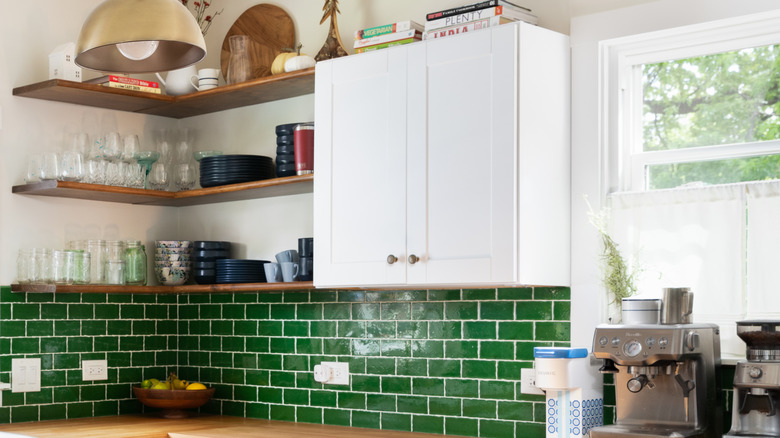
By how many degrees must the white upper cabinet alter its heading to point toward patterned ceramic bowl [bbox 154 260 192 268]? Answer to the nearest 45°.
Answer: approximately 90° to its right

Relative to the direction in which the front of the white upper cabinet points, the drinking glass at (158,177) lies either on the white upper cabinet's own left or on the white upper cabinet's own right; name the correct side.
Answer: on the white upper cabinet's own right

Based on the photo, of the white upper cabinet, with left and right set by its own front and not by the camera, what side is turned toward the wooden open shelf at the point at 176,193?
right

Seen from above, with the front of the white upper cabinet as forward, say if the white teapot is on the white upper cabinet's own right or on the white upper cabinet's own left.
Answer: on the white upper cabinet's own right

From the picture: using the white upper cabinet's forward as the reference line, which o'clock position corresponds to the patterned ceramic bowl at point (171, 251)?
The patterned ceramic bowl is roughly at 3 o'clock from the white upper cabinet.

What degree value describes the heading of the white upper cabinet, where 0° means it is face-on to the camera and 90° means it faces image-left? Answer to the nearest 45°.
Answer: approximately 45°

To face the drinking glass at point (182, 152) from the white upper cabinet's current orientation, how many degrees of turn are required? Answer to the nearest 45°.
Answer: approximately 90° to its right

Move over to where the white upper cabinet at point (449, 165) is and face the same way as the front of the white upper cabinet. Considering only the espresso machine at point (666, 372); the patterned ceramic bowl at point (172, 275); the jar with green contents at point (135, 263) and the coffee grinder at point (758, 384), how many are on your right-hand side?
2

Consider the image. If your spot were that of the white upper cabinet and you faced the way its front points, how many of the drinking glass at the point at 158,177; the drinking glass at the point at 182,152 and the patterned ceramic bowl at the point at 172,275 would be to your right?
3

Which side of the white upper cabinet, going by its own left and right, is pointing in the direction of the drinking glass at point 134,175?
right

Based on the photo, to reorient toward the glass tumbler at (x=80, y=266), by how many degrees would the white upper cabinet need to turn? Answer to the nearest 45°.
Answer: approximately 90° to its right

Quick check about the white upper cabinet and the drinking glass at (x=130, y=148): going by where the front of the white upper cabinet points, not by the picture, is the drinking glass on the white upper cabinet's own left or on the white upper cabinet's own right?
on the white upper cabinet's own right
